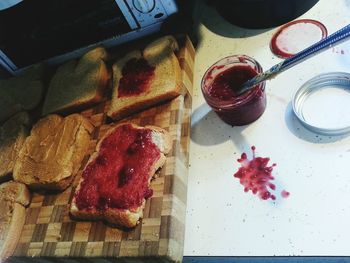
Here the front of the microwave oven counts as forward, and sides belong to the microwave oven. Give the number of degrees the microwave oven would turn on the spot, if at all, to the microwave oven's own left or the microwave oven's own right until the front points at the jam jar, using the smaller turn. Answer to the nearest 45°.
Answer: approximately 45° to the microwave oven's own left

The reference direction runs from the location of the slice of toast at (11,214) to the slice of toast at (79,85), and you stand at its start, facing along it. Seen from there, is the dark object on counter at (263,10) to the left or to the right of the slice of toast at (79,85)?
right

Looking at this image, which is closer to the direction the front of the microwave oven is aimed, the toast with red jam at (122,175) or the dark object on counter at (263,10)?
the toast with red jam

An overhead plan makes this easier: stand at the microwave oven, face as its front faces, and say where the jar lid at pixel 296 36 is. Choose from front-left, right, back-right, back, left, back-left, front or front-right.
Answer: front-left

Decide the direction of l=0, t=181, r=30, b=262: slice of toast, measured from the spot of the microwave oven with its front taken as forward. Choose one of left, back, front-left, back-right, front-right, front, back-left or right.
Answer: front-right

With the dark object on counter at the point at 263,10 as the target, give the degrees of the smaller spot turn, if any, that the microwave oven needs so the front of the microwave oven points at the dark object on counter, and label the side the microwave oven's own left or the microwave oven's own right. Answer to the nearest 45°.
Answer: approximately 45° to the microwave oven's own left

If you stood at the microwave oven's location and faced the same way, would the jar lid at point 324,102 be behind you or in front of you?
in front

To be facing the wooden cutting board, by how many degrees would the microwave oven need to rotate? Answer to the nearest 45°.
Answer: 0° — it already faces it

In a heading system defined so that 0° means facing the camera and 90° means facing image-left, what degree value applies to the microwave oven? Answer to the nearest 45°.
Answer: approximately 0°

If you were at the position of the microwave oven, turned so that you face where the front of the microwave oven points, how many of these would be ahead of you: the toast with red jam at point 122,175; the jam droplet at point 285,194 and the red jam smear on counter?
3
